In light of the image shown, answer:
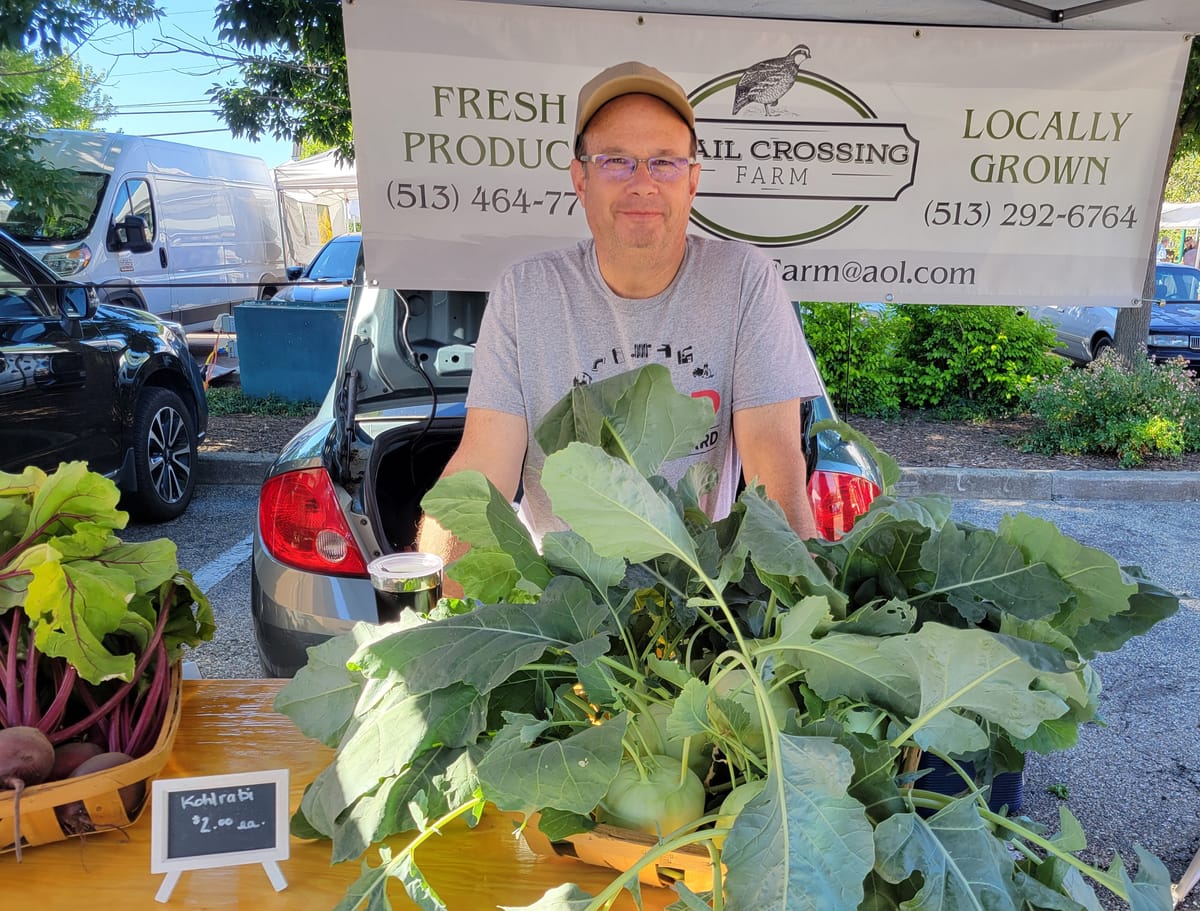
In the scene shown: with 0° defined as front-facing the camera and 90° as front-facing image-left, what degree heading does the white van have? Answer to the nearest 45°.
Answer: approximately 45°

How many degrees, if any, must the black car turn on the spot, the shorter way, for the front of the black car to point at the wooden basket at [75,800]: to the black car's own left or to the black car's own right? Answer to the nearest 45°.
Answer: approximately 135° to the black car's own right

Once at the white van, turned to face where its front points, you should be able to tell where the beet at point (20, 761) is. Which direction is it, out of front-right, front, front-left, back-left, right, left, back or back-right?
front-left

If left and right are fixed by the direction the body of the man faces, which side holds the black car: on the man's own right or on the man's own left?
on the man's own right

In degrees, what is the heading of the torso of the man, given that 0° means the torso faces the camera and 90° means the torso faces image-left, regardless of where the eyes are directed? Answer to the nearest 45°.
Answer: approximately 0°

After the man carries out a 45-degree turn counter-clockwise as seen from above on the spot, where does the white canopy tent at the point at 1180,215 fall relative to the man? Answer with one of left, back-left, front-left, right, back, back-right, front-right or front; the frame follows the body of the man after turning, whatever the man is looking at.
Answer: left

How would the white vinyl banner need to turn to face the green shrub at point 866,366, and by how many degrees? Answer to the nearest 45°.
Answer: approximately 180°

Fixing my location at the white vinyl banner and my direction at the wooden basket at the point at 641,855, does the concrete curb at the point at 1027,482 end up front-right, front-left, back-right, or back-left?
back-left

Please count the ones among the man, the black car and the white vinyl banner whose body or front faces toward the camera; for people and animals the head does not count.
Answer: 2

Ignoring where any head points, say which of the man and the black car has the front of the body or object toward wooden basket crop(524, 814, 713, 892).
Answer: the man

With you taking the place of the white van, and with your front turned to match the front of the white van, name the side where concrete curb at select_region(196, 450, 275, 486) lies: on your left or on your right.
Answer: on your left
